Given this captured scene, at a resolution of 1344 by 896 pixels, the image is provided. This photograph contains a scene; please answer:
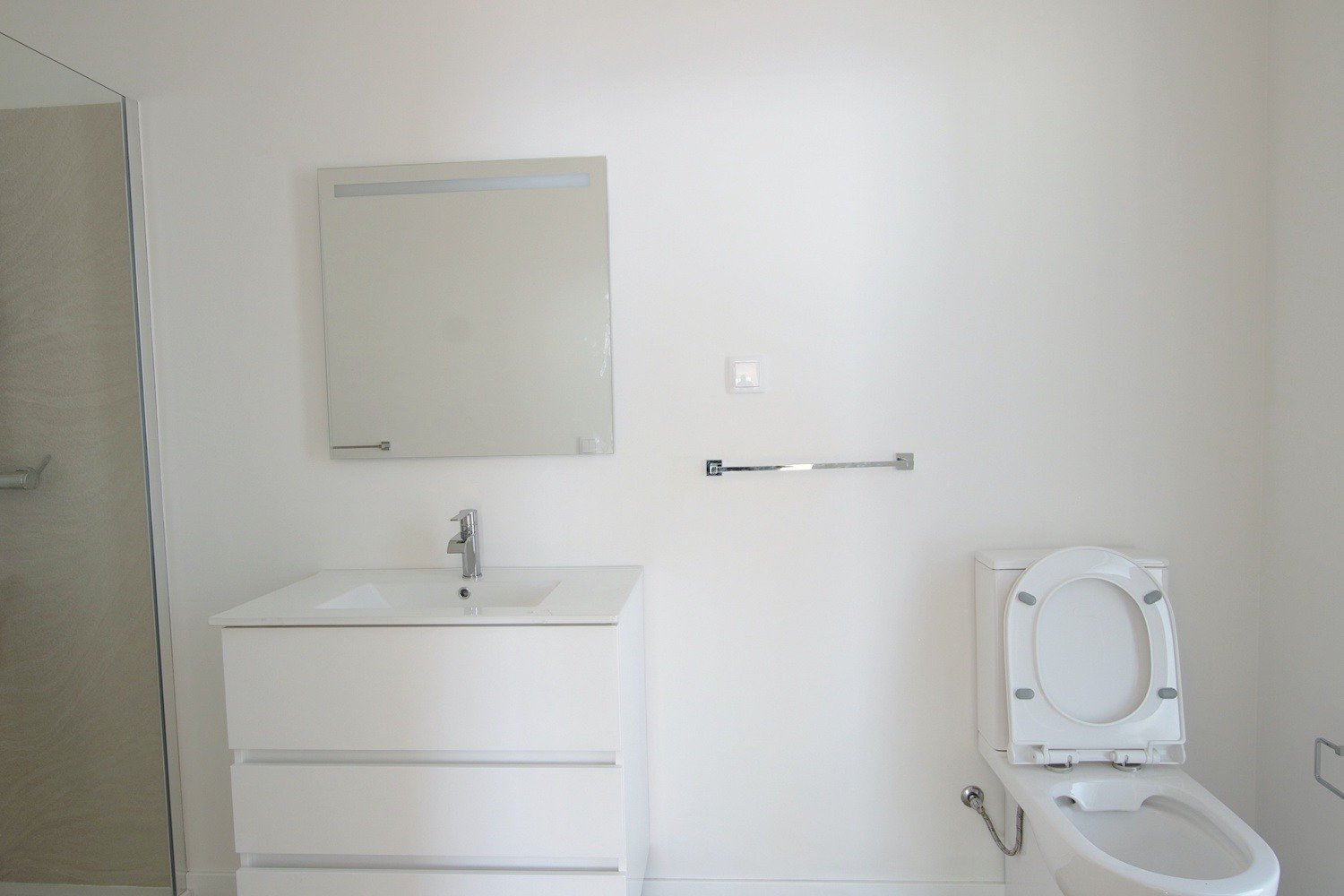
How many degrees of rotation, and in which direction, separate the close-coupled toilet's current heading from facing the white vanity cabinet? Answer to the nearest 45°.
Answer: approximately 90° to its right

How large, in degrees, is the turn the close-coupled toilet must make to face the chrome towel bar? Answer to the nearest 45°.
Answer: approximately 135° to its right

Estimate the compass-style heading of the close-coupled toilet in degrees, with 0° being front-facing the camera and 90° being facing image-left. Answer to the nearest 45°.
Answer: approximately 315°

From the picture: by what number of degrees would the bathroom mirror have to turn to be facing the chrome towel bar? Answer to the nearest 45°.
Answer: approximately 90° to its left

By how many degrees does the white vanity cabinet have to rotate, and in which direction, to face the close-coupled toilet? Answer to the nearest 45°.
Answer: approximately 90° to its left
